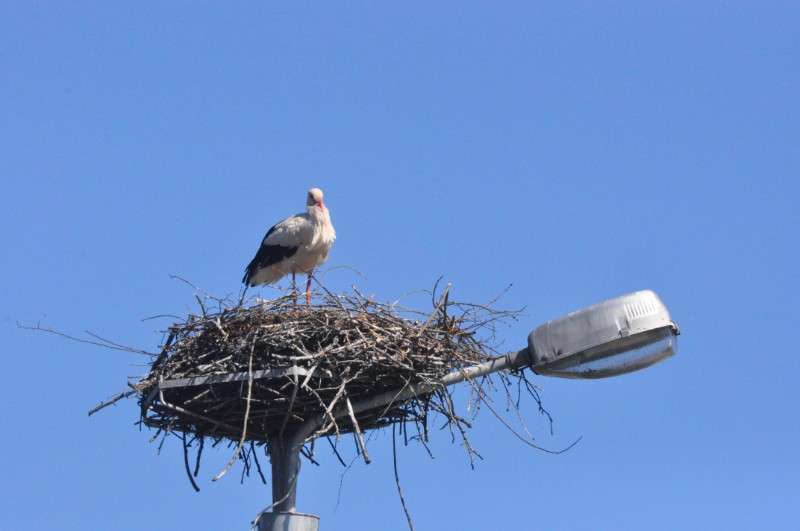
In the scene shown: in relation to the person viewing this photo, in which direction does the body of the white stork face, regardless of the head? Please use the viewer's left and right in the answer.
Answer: facing the viewer and to the right of the viewer
